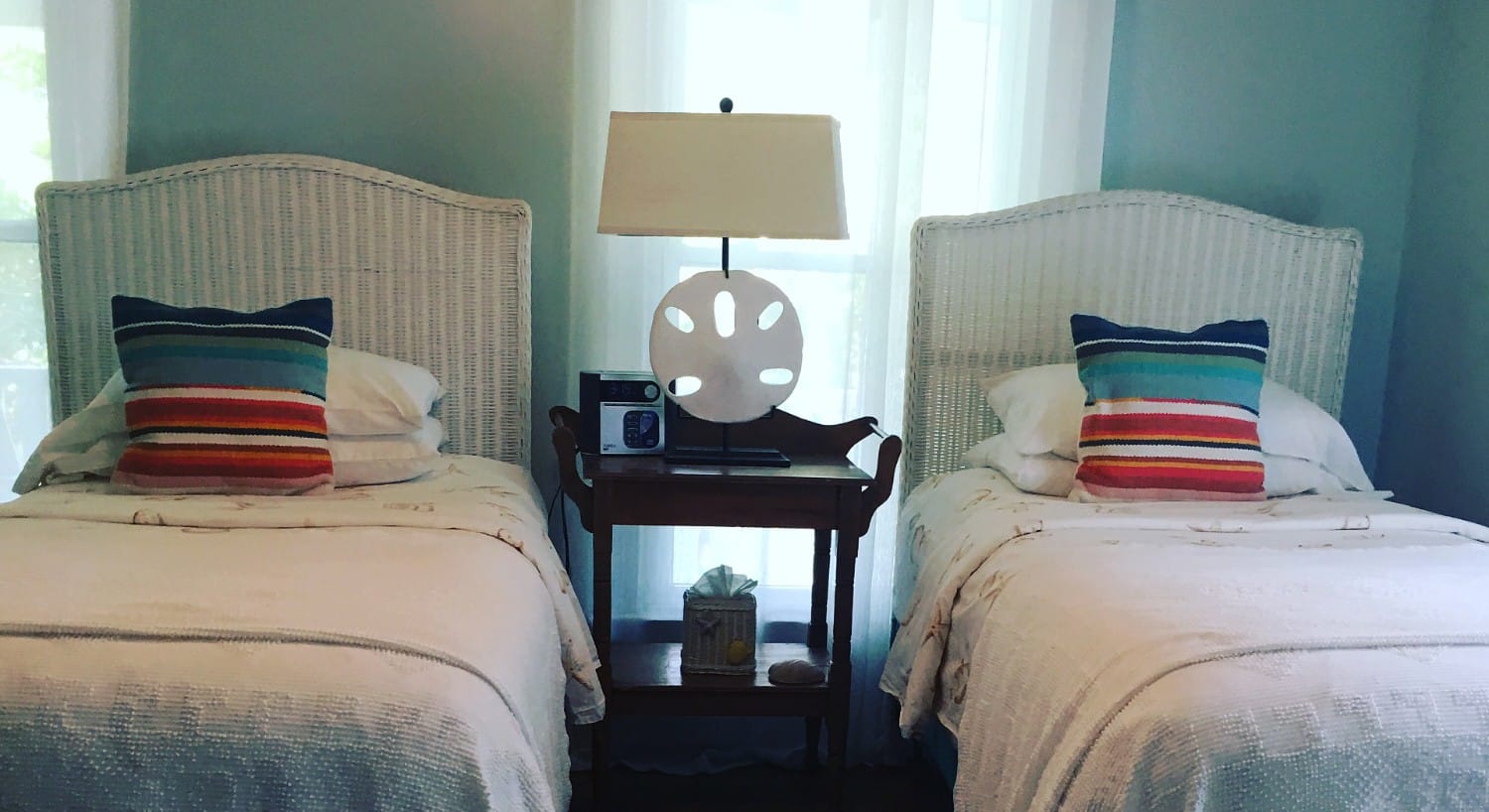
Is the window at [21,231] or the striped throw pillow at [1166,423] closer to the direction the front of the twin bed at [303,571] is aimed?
the striped throw pillow

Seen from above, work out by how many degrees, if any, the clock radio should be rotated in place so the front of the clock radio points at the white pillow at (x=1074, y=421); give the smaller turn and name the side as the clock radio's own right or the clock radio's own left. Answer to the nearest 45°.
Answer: approximately 90° to the clock radio's own left

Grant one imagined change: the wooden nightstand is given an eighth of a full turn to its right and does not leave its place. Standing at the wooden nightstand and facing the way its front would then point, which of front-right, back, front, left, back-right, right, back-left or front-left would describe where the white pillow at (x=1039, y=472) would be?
back-left

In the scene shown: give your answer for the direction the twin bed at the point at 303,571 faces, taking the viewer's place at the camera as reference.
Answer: facing the viewer

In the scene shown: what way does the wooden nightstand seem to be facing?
toward the camera

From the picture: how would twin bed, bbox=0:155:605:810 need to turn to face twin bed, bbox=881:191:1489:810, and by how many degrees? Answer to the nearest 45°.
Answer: approximately 90° to its left

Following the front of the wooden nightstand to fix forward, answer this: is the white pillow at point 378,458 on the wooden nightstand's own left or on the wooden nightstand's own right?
on the wooden nightstand's own right

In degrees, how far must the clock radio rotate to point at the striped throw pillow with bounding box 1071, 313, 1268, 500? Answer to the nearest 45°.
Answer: approximately 90° to its left

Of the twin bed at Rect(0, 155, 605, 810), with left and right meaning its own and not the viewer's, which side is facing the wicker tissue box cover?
left

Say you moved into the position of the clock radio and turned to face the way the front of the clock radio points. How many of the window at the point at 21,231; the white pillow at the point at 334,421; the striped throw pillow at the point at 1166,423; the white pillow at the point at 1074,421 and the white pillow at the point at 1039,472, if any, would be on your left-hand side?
3

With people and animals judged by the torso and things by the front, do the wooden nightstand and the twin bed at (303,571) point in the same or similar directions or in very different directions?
same or similar directions

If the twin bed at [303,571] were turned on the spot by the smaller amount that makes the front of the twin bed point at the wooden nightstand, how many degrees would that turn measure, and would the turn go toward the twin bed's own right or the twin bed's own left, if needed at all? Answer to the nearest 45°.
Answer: approximately 90° to the twin bed's own left

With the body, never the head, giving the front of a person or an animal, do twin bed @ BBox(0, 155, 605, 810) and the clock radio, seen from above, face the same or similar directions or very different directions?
same or similar directions
